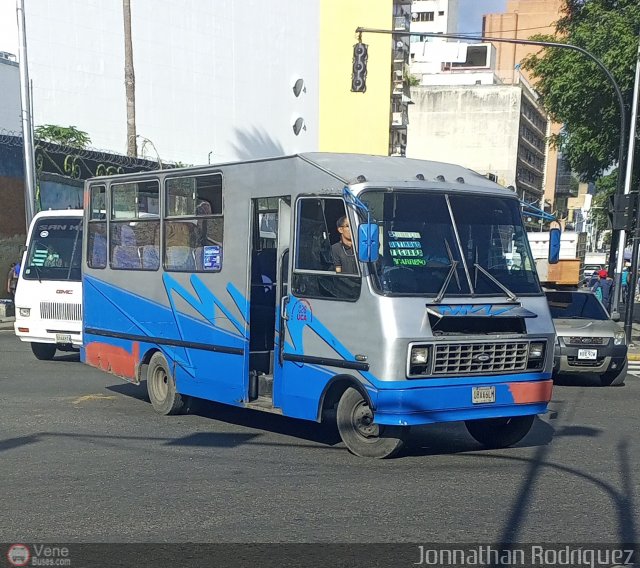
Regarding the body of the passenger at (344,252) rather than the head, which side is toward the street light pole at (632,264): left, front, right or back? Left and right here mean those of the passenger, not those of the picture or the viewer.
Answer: left

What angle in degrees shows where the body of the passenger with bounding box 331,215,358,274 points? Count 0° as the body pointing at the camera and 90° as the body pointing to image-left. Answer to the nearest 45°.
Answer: approximately 315°

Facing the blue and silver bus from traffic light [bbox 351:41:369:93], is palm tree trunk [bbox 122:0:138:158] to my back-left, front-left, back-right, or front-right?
back-right

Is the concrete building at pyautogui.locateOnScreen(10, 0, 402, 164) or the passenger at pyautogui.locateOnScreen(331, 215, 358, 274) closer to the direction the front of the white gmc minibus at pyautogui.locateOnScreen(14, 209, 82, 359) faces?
the passenger

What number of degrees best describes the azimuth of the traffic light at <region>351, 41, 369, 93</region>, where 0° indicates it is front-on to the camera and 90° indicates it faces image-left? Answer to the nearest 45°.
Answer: approximately 0°

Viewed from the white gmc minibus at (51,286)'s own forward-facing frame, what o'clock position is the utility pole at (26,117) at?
The utility pole is roughly at 6 o'clock from the white gmc minibus.

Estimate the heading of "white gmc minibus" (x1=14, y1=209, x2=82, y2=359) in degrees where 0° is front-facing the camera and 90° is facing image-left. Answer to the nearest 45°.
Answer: approximately 0°

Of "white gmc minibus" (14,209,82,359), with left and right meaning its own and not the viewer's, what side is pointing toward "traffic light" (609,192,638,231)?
left

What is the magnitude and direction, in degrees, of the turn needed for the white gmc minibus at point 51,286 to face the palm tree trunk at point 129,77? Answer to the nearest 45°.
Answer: approximately 180°
